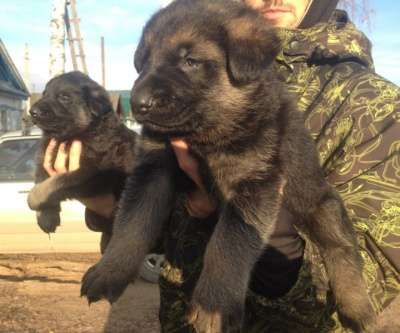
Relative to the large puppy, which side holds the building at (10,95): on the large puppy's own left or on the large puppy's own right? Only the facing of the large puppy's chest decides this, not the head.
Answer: on the large puppy's own right

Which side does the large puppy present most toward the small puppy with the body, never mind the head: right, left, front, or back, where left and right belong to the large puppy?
right

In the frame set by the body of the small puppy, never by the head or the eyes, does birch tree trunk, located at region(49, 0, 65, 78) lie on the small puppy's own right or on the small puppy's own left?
on the small puppy's own right

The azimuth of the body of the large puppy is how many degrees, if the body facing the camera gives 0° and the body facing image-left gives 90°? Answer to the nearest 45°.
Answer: approximately 45°
